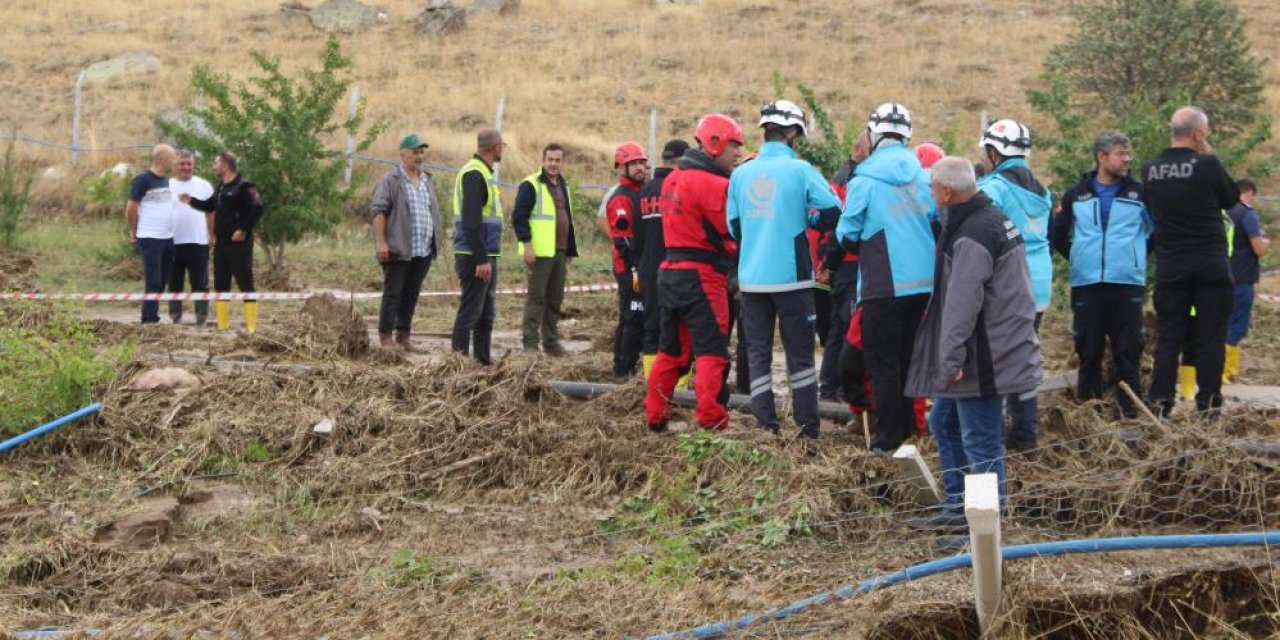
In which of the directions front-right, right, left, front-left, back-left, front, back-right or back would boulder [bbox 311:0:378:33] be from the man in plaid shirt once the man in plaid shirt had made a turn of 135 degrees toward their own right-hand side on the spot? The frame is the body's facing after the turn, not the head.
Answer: right

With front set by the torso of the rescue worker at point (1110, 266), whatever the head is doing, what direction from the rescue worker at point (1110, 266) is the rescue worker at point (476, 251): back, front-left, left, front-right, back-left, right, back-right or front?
right

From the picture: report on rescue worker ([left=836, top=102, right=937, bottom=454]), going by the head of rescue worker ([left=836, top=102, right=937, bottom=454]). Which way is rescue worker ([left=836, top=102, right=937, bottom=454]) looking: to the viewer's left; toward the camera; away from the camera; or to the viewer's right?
away from the camera

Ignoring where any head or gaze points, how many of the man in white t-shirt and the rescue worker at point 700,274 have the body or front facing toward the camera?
1

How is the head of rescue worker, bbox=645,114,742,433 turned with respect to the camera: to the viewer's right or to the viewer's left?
to the viewer's right

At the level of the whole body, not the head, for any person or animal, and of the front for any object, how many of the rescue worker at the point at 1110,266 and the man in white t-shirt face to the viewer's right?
0

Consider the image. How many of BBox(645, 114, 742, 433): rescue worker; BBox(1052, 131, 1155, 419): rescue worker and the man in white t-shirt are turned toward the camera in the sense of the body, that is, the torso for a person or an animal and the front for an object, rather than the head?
2

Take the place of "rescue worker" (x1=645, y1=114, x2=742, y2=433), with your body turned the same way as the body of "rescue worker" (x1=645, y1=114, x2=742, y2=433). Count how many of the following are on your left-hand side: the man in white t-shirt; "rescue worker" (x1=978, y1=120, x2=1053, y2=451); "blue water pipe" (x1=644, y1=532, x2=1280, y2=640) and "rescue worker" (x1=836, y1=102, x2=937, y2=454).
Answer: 1

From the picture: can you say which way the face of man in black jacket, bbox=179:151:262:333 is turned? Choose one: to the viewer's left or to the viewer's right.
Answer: to the viewer's left

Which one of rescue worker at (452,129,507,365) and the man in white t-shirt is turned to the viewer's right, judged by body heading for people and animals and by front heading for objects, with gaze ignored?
the rescue worker

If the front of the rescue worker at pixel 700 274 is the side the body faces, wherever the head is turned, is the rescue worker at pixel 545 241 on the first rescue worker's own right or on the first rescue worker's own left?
on the first rescue worker's own left

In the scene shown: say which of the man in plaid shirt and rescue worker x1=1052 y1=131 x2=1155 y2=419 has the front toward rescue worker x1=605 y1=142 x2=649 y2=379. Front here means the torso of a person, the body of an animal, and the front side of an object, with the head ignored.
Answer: the man in plaid shirt
